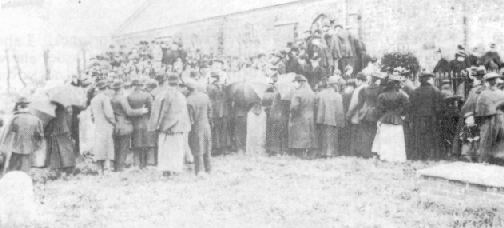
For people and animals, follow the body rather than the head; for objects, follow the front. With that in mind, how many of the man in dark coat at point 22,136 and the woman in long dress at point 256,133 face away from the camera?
2

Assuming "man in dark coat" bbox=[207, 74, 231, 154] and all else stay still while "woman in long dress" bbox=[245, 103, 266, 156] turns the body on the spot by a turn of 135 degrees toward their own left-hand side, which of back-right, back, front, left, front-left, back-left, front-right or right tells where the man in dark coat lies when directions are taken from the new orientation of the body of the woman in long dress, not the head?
front-right

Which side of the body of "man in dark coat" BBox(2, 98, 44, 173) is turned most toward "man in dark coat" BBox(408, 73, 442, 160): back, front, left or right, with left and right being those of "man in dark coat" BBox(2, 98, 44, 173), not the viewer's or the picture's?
right

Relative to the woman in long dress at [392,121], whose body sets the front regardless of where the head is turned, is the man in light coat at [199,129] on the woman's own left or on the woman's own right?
on the woman's own left

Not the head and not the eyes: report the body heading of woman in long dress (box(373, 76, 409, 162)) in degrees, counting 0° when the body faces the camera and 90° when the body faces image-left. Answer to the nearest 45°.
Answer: approximately 180°

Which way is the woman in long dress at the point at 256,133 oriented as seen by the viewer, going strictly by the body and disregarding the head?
away from the camera

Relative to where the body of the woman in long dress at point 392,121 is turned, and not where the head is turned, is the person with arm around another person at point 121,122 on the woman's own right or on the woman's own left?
on the woman's own left

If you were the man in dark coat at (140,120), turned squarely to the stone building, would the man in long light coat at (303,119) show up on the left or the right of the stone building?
right

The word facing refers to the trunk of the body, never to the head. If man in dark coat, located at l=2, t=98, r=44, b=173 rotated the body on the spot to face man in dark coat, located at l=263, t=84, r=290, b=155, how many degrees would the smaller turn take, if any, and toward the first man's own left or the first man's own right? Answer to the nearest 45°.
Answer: approximately 90° to the first man's own right

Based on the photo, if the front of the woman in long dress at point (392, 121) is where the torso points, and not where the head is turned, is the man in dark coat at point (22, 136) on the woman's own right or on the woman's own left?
on the woman's own left

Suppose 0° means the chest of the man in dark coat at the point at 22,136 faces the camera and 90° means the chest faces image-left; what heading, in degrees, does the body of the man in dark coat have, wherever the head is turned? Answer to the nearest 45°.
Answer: approximately 180°

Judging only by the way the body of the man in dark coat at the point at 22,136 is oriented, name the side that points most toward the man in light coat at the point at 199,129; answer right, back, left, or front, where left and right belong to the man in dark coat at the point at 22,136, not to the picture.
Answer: right
